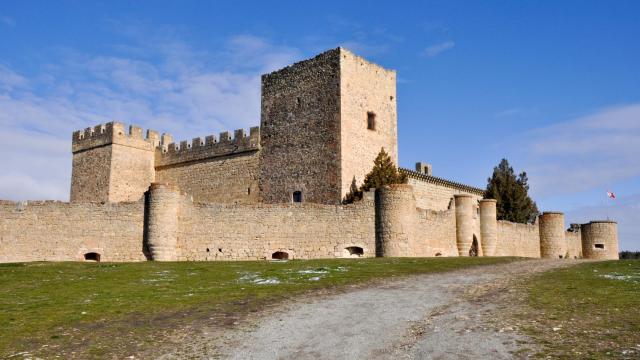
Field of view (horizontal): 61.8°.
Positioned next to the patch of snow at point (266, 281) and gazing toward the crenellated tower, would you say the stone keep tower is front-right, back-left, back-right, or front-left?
front-right

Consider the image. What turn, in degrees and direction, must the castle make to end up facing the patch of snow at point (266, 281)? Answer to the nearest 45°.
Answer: approximately 45° to its right

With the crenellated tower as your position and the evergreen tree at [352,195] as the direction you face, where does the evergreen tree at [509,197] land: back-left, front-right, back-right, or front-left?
front-left

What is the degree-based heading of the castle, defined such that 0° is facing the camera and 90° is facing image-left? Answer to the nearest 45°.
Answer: approximately 315°
